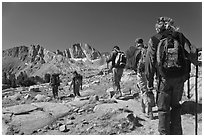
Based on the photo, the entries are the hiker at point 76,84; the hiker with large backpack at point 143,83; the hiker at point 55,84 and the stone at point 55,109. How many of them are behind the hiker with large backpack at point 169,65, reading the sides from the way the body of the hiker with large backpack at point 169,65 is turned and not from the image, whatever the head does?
0

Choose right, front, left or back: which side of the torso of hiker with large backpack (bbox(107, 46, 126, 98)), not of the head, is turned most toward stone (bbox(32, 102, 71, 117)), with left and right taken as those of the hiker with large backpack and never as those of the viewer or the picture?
left

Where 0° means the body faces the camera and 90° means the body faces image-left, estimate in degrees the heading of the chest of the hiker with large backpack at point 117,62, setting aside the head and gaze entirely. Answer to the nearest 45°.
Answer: approximately 135°

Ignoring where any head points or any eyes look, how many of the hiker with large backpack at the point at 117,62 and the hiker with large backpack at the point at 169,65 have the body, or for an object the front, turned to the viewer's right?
0

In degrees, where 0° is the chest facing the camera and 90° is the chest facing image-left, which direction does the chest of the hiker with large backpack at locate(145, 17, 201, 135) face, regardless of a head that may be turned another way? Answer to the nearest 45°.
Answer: approximately 180°

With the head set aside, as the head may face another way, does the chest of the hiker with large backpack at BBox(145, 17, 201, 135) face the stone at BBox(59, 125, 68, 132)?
no

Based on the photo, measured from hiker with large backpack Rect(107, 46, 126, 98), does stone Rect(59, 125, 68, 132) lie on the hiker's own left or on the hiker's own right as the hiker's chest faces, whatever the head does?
on the hiker's own left

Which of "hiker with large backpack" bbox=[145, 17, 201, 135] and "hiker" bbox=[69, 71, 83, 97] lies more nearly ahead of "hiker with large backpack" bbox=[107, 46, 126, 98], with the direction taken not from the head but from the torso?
the hiker

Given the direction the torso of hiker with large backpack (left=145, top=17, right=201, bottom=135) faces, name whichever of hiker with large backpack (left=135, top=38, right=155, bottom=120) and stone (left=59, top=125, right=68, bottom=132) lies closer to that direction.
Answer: the hiker with large backpack

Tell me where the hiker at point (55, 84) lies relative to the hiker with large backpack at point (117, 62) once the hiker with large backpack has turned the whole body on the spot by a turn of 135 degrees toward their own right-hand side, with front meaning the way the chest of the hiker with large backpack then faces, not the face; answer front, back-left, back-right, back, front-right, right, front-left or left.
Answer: back-left

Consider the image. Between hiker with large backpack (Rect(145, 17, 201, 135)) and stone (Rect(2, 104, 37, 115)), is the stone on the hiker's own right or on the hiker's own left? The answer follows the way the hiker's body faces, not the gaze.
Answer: on the hiker's own left

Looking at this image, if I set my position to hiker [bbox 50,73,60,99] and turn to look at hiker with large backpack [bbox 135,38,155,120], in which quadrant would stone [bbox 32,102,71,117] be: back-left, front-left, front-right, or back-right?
front-right

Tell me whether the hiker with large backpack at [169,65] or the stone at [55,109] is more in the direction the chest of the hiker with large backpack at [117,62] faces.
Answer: the stone

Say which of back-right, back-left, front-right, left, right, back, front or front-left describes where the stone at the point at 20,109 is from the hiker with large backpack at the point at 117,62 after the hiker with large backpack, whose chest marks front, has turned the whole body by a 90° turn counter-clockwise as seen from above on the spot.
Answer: front

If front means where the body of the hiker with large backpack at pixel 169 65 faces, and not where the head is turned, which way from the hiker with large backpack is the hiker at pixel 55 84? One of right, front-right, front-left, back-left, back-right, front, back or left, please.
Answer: front-left

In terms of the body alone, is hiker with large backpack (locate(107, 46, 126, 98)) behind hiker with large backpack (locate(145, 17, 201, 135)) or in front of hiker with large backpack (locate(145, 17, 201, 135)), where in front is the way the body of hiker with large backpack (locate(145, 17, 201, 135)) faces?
in front

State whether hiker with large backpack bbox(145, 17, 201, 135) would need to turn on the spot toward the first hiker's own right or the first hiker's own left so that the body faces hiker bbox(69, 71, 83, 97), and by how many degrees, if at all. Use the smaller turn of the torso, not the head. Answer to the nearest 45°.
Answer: approximately 45° to the first hiker's own left

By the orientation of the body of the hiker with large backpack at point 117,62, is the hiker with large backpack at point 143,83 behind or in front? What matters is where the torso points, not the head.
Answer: behind
